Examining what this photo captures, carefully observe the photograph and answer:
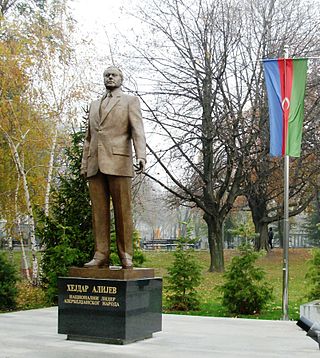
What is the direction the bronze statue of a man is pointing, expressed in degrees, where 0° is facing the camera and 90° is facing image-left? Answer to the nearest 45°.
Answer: approximately 45°

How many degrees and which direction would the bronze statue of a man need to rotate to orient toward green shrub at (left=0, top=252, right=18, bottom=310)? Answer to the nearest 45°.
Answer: approximately 135° to its right

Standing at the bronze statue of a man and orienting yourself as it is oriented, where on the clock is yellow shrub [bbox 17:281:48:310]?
The yellow shrub is roughly at 4 o'clock from the bronze statue of a man.
